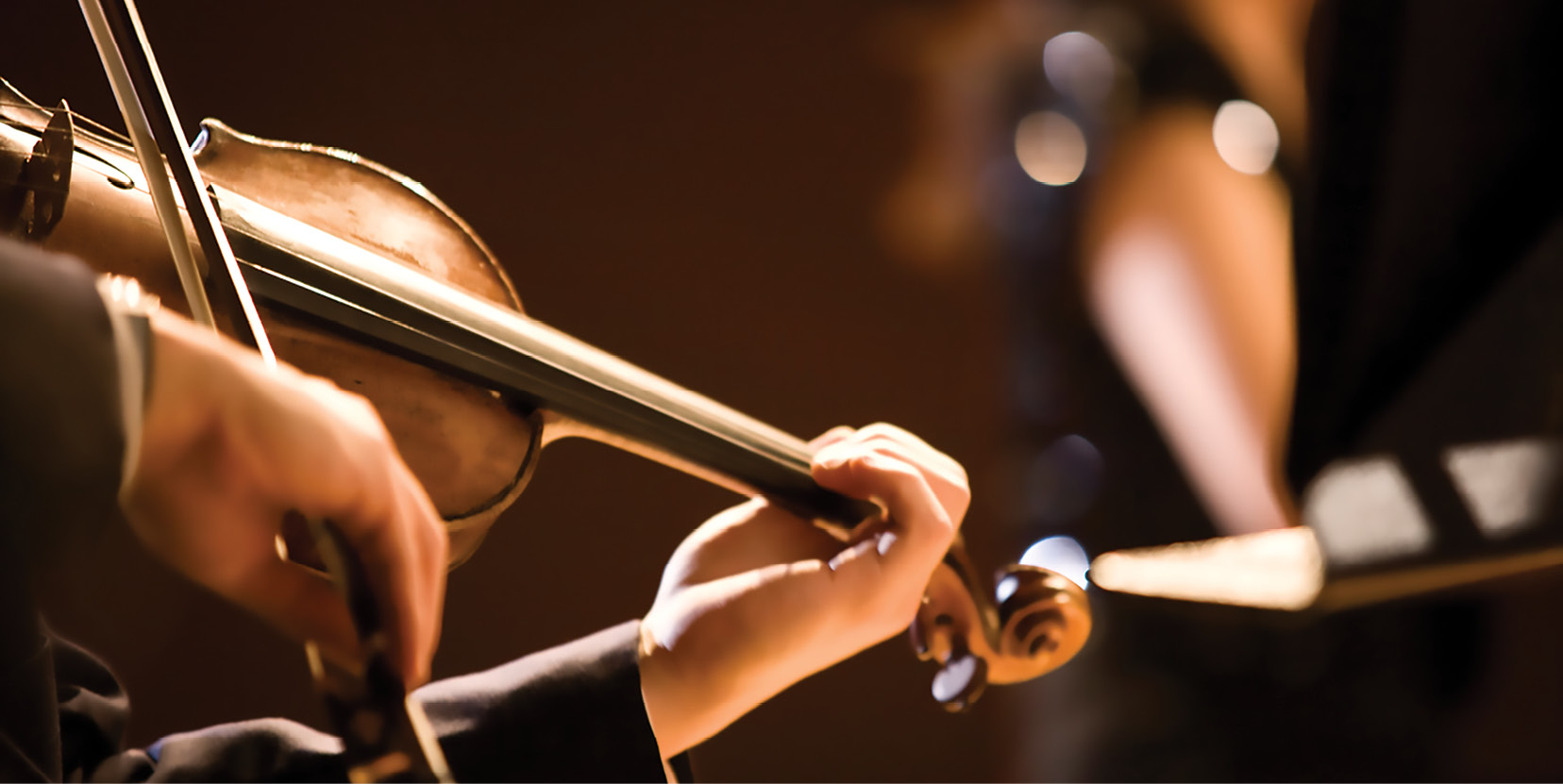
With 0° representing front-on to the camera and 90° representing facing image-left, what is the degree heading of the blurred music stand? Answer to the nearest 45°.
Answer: approximately 90°

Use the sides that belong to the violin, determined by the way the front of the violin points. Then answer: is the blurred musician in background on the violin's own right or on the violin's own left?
on the violin's own left
